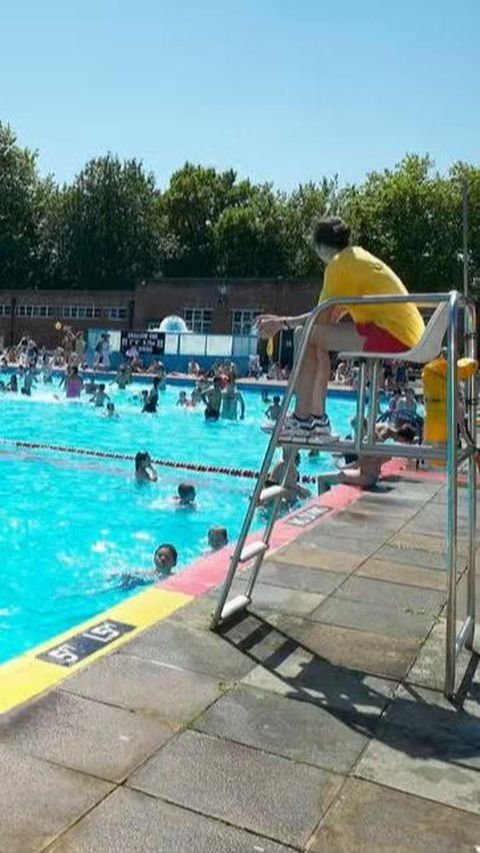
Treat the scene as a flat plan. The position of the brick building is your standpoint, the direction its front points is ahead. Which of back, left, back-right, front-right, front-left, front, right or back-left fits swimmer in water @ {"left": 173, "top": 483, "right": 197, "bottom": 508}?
front

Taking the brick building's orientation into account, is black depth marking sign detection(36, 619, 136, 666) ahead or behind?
ahead

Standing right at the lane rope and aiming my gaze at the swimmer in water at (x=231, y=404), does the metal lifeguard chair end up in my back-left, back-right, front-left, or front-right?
back-right

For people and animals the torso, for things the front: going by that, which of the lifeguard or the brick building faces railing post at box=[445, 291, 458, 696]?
the brick building

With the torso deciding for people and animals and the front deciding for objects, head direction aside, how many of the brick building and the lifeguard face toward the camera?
1

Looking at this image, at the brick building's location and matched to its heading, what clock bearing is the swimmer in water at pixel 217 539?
The swimmer in water is roughly at 12 o'clock from the brick building.

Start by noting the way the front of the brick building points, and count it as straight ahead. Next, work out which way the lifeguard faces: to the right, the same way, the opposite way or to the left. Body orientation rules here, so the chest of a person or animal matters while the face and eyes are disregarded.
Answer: to the right

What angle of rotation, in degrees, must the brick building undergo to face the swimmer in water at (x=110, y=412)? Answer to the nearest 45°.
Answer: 0° — it already faces them

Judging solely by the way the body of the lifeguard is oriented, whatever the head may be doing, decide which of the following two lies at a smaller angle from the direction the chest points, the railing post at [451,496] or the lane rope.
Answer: the lane rope

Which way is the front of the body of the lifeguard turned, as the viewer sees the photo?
to the viewer's left

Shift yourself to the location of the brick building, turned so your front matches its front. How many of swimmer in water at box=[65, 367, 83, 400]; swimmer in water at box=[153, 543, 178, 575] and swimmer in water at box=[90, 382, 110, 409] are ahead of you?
3

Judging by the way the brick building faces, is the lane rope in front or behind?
in front

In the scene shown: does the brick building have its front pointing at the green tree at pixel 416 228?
no

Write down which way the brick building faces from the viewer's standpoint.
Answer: facing the viewer
